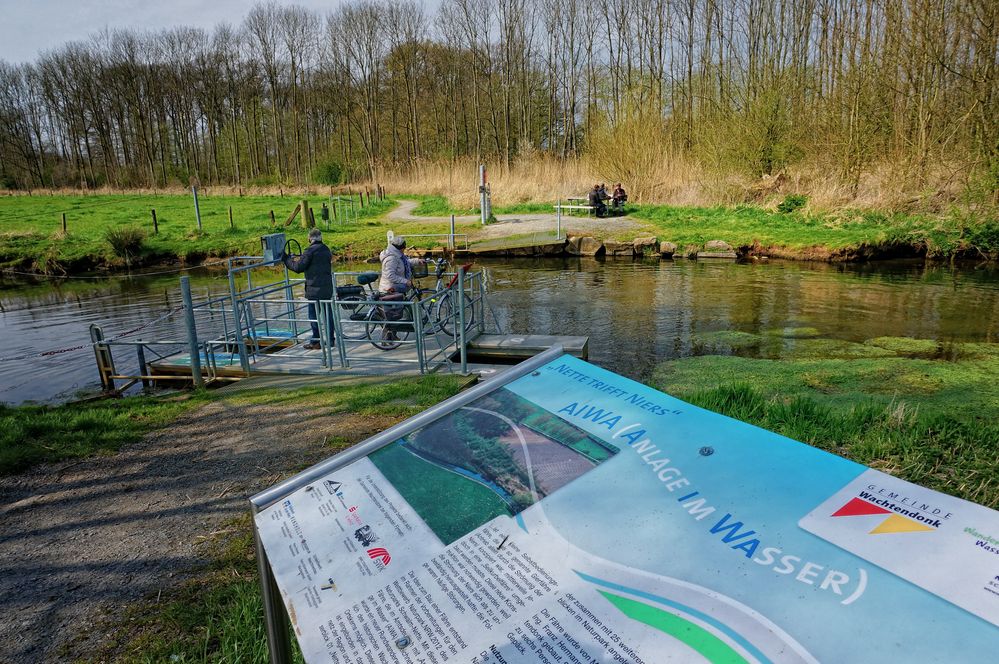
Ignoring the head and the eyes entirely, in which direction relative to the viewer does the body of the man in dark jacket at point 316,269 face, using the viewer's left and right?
facing away from the viewer and to the left of the viewer

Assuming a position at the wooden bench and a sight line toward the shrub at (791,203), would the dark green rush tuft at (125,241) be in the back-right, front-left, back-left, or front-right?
back-right

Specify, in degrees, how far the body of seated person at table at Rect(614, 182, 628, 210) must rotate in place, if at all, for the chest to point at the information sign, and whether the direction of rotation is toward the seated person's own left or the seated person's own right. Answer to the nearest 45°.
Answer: approximately 45° to the seated person's own left

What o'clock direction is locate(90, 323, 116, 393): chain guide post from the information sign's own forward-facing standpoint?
The chain guide post is roughly at 3 o'clock from the information sign.

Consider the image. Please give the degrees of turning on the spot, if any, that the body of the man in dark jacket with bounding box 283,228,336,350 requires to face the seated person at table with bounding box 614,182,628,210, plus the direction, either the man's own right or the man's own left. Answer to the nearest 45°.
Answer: approximately 90° to the man's own right

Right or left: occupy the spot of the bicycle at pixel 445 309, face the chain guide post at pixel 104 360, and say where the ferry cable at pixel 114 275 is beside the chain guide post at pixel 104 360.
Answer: right

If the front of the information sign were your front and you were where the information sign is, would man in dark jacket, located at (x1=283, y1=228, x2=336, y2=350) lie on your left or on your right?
on your right
